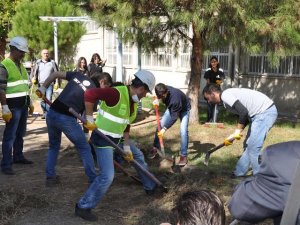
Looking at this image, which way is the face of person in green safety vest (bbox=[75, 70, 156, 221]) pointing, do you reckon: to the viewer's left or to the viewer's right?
to the viewer's right

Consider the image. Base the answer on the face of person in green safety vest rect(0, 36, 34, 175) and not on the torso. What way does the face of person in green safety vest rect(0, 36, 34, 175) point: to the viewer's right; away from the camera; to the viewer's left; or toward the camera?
to the viewer's right

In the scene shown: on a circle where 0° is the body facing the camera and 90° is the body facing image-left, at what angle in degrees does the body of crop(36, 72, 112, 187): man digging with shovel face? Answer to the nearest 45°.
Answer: approximately 225°

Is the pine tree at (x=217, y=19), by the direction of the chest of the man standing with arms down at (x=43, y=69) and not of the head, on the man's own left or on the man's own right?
on the man's own left

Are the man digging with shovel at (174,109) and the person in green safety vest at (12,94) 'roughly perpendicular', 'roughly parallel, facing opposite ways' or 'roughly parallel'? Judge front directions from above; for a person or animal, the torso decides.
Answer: roughly perpendicular

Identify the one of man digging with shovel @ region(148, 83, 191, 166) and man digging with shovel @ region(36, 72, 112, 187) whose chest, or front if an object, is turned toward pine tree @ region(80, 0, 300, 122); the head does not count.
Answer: man digging with shovel @ region(36, 72, 112, 187)

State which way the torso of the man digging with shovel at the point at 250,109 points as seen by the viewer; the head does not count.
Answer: to the viewer's left
